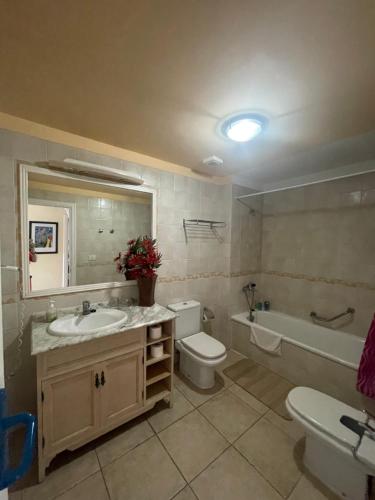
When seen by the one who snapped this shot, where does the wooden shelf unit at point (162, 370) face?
facing the viewer and to the right of the viewer

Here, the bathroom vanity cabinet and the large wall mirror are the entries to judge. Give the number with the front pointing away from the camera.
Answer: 0

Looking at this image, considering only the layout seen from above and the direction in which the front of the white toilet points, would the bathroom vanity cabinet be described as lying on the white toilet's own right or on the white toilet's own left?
on the white toilet's own right

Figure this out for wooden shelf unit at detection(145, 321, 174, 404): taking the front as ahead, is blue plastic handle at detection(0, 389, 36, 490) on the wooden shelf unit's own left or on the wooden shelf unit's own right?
on the wooden shelf unit's own right

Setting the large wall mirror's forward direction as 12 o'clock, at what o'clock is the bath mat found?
The bath mat is roughly at 11 o'clock from the large wall mirror.
